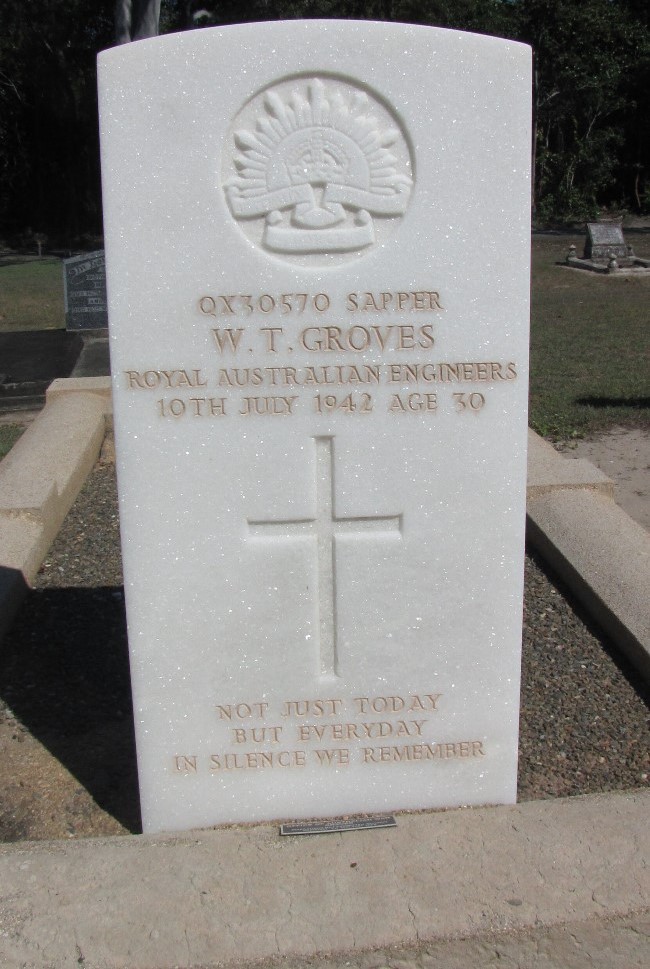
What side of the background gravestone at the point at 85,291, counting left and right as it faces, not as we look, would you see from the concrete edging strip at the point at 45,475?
front

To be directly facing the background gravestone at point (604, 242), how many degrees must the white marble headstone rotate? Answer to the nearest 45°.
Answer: approximately 180°

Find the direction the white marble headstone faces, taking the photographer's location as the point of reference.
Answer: facing the viewer

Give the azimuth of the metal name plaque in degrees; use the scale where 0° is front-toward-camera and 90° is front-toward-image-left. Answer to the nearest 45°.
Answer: approximately 0°

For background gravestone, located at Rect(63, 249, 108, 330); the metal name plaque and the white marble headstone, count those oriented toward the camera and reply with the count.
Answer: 3

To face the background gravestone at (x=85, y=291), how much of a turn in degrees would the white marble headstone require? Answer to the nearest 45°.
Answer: approximately 180°

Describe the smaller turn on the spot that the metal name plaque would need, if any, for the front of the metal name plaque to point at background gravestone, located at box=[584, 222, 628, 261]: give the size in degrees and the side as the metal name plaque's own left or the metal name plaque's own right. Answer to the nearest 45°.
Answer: approximately 180°

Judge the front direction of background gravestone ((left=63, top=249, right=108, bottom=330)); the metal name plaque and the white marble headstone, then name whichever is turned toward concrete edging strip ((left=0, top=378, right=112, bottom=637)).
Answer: the background gravestone

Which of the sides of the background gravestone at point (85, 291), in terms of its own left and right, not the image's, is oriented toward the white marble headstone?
front

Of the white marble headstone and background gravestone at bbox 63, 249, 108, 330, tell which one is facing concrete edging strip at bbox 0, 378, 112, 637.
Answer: the background gravestone

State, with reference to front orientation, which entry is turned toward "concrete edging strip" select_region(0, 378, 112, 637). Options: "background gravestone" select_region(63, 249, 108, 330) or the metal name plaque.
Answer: the background gravestone

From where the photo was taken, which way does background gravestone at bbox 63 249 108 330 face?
toward the camera

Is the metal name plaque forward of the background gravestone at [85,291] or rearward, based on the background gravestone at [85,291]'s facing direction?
forward
